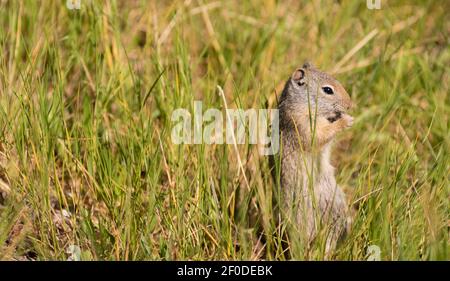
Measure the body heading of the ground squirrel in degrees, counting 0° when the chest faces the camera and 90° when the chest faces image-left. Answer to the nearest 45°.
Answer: approximately 270°
